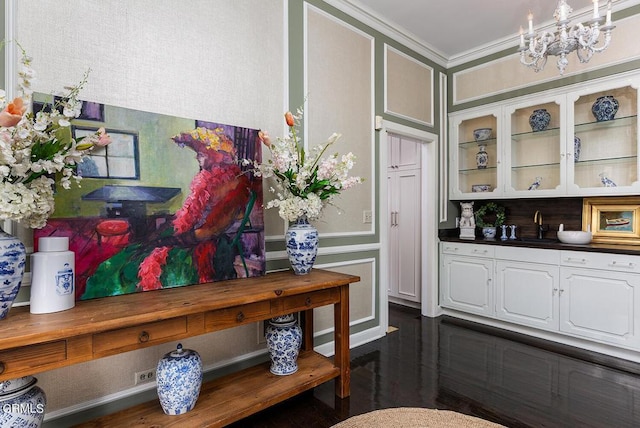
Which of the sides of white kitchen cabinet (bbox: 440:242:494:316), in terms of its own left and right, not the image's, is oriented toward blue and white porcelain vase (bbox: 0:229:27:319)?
front

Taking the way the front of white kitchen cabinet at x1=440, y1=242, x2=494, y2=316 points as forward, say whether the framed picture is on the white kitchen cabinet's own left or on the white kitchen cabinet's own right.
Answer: on the white kitchen cabinet's own left

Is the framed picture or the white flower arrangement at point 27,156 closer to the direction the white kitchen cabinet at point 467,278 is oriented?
the white flower arrangement

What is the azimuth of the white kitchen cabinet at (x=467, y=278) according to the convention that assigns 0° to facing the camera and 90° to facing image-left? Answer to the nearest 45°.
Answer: approximately 45°

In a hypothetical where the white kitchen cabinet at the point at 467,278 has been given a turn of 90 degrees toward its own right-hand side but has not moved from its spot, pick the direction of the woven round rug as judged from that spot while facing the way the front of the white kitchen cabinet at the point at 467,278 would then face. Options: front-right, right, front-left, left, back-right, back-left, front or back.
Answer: back-left

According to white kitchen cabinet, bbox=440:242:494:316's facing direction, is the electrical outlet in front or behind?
in front

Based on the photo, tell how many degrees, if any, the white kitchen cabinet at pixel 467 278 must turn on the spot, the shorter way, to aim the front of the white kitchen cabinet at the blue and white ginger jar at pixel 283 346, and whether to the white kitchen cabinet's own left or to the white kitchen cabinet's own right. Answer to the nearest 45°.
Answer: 0° — it already faces it

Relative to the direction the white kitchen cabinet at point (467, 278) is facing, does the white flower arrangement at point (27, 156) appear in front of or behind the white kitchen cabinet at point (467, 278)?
in front

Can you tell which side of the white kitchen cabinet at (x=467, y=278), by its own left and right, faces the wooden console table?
front

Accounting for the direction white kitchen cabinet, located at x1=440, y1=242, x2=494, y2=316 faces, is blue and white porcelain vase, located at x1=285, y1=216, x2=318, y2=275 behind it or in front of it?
in front
